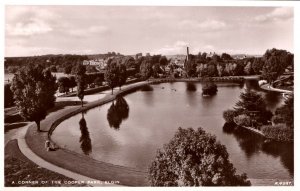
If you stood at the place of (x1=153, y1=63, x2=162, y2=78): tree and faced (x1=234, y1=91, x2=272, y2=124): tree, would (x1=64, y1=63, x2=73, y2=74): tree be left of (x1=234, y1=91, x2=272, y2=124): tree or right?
right
